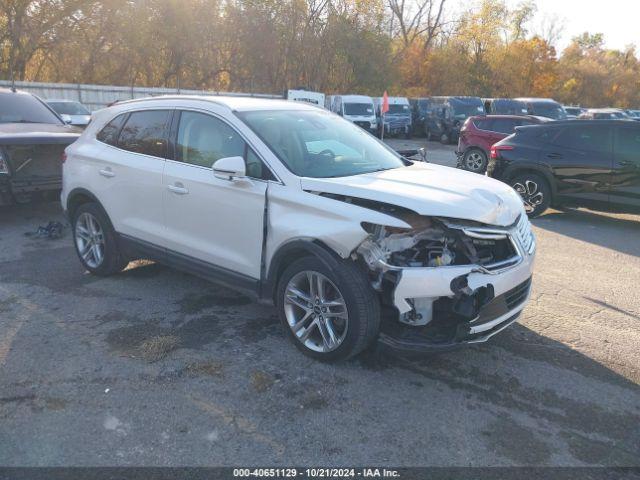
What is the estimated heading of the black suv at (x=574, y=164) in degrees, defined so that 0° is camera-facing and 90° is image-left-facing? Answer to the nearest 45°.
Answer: approximately 270°

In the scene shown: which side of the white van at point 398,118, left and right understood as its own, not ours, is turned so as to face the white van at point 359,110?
right

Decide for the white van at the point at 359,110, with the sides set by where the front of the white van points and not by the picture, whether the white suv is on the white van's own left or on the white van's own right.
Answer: on the white van's own right

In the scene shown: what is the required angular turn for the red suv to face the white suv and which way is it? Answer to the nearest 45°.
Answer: approximately 90° to its right

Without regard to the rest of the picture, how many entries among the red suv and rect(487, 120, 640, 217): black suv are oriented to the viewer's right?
2

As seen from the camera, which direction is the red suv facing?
to the viewer's right

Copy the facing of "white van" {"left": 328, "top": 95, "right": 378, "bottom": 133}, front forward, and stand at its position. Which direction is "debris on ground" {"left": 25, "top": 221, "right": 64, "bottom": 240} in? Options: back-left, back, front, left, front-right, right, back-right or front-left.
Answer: front-right

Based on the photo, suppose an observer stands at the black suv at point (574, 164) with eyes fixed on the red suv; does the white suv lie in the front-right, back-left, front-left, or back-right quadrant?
back-left
